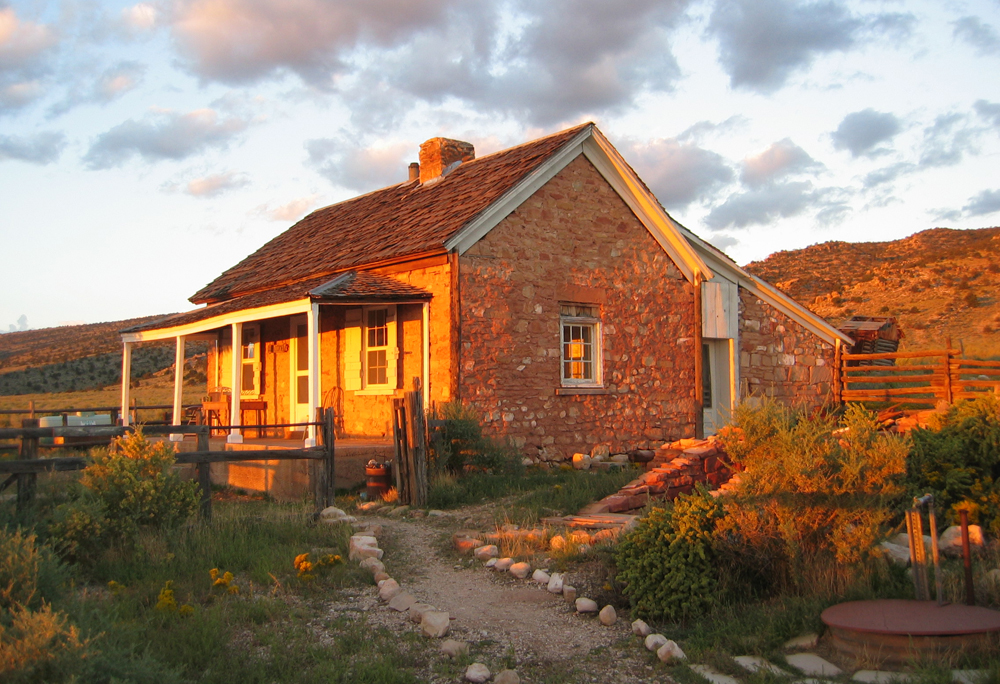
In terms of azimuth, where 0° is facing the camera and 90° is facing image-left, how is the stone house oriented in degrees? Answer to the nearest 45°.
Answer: approximately 45°

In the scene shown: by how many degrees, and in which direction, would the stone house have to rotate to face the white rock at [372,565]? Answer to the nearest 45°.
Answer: approximately 45° to its left

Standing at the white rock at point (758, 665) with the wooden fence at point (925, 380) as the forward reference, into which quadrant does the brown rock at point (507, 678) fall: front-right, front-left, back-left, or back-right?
back-left

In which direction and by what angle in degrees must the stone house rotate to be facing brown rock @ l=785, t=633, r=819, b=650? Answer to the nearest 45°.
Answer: approximately 45° to its left

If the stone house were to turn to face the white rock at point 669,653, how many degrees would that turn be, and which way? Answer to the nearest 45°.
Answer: approximately 45° to its left

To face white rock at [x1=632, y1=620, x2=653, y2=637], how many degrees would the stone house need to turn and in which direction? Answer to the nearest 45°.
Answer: approximately 45° to its left

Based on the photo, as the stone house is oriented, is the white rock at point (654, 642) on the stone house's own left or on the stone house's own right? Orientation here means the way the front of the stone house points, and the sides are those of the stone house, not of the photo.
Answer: on the stone house's own left

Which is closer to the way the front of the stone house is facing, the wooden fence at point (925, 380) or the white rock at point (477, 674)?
the white rock

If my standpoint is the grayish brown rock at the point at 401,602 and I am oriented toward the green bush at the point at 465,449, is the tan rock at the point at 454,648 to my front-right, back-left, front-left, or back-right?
back-right
